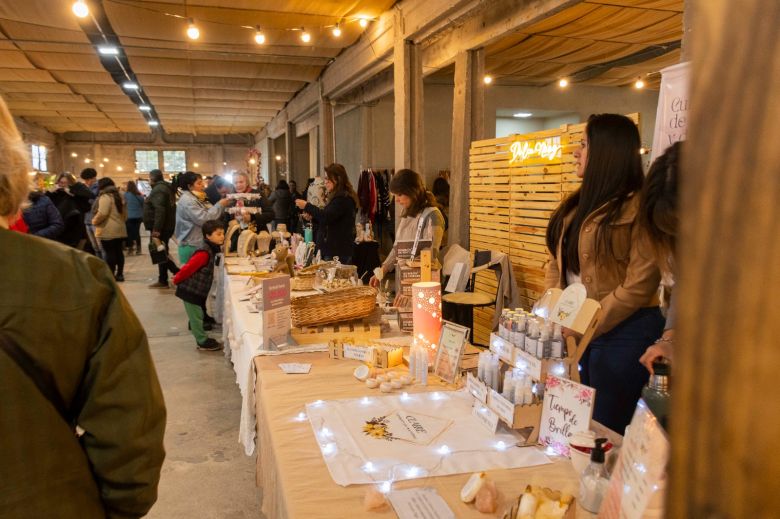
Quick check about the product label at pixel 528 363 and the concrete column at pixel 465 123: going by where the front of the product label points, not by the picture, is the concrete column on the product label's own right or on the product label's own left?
on the product label's own right

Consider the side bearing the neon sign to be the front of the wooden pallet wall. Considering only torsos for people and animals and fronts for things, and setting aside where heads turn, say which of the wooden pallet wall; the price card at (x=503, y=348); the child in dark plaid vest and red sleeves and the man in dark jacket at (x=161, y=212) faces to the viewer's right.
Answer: the child in dark plaid vest and red sleeves

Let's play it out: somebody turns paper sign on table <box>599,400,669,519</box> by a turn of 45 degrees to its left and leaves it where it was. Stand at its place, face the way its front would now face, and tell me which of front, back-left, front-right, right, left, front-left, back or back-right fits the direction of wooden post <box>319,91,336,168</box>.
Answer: back-right

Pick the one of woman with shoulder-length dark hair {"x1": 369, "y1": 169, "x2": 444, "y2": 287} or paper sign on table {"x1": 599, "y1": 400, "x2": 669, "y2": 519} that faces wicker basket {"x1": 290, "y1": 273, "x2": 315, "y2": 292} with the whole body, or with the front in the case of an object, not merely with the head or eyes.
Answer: the woman with shoulder-length dark hair

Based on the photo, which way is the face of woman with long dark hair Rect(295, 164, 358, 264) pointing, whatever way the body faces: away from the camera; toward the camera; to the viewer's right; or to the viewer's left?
to the viewer's left

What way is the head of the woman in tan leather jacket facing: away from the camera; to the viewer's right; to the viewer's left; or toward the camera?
to the viewer's left

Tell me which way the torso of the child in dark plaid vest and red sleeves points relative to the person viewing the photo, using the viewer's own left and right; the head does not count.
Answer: facing to the right of the viewer

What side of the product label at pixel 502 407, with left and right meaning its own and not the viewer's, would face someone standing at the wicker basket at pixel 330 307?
right

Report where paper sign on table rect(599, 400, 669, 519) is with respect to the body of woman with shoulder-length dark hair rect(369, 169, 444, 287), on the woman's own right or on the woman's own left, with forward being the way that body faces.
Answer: on the woman's own left

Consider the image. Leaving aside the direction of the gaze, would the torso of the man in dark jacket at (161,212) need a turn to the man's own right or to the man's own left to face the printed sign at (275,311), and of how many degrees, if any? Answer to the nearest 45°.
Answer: approximately 90° to the man's own left
